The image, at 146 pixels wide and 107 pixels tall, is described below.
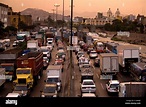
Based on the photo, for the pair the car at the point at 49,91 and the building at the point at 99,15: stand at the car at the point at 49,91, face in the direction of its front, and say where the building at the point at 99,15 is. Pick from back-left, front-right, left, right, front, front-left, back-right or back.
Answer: back-left

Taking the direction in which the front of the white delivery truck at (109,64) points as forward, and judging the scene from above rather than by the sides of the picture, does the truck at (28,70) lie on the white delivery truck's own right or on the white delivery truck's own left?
on the white delivery truck's own left

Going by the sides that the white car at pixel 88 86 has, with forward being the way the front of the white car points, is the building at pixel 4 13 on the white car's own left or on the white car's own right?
on the white car's own left

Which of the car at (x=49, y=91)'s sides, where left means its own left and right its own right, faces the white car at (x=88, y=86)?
left

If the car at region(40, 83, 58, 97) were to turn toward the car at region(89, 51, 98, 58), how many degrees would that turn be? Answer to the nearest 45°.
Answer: approximately 180°

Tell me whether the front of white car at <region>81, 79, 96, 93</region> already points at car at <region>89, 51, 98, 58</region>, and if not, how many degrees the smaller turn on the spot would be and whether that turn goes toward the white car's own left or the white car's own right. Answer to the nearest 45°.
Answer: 0° — it already faces it

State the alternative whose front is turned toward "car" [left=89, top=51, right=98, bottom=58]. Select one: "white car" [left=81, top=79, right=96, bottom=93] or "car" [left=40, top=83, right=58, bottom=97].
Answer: the white car

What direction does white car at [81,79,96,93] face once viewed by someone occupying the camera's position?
facing away from the viewer

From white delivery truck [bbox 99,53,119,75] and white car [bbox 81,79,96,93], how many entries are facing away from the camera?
2

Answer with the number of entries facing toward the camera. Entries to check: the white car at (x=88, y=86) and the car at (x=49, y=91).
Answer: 1

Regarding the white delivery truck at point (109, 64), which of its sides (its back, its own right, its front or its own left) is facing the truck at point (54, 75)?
left

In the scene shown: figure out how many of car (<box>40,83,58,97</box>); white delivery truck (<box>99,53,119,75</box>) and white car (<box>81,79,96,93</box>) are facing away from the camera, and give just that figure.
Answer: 2

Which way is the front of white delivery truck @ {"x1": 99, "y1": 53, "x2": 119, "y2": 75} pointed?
away from the camera

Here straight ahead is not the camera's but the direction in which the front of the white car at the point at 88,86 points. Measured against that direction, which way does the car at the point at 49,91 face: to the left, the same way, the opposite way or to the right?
the opposite way

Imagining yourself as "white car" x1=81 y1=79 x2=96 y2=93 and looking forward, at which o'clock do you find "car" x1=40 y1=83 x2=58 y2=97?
The car is roughly at 8 o'clock from the white car.
